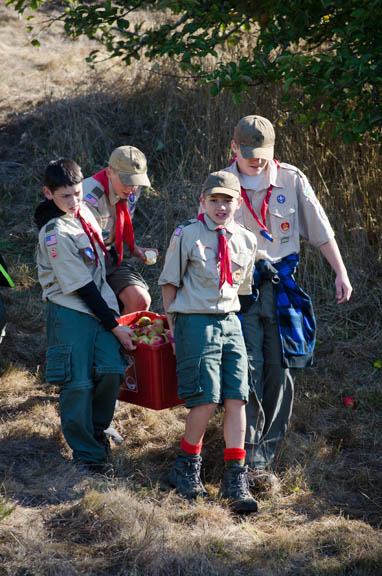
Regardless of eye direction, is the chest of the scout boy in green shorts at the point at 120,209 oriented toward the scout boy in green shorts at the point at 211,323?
yes

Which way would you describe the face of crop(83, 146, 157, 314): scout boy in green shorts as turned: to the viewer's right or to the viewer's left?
to the viewer's right

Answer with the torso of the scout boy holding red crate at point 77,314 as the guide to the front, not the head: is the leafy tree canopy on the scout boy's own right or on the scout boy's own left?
on the scout boy's own left

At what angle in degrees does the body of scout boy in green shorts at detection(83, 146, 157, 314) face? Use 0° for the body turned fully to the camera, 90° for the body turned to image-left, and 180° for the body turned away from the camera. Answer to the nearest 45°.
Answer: approximately 315°
